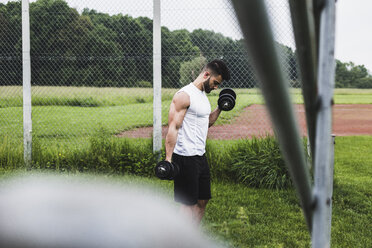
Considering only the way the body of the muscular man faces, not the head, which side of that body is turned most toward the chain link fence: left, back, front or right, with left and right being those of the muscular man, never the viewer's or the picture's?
left

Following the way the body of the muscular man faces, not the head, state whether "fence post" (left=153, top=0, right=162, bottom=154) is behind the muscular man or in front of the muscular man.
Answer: behind

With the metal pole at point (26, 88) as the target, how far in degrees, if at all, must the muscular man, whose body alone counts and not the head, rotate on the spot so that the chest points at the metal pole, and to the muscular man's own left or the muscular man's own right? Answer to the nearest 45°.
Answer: approximately 180°

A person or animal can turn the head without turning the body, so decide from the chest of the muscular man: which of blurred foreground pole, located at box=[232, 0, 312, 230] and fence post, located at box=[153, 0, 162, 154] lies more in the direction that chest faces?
the blurred foreground pole

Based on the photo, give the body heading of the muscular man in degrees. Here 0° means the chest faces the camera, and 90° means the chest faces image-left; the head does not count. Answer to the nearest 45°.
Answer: approximately 315°

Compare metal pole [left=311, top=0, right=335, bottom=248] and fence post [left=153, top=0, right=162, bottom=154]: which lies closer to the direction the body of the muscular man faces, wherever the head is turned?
the metal pole

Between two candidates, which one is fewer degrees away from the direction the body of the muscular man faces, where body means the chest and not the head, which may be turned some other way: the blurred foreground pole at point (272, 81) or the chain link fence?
the blurred foreground pole
